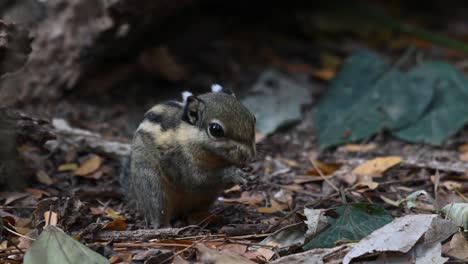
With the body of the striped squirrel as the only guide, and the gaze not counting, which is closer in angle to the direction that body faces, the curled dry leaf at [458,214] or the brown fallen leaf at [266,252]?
the curled dry leaf

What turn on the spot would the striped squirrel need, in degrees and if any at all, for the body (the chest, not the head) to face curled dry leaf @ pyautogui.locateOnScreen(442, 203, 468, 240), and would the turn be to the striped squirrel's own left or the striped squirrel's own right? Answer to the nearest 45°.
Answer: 0° — it already faces it

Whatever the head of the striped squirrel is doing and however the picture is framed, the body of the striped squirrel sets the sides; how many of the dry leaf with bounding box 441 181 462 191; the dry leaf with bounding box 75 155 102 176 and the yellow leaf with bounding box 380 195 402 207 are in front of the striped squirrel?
2

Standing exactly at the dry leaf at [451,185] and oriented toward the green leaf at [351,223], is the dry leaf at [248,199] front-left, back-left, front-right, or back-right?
front-right

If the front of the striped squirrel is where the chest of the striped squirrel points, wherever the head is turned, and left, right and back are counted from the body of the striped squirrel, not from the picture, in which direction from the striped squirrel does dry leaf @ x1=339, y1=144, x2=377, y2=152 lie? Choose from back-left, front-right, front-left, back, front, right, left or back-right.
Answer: front-left

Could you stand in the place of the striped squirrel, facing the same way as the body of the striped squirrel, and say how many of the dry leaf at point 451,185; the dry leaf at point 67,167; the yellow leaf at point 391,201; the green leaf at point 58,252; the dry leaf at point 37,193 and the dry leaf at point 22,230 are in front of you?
2

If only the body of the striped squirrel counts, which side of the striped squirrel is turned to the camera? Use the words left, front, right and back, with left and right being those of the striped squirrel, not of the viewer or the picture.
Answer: right

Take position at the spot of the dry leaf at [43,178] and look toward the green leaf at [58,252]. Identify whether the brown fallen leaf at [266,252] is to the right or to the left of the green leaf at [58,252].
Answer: left

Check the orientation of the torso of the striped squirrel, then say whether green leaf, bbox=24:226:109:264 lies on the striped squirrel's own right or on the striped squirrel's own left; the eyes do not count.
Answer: on the striped squirrel's own right

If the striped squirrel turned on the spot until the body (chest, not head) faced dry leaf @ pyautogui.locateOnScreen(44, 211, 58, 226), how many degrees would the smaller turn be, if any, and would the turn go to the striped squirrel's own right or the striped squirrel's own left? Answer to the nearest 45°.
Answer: approximately 180°

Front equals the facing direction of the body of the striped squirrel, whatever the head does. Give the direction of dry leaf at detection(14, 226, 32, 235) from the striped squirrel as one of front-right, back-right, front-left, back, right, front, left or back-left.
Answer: back

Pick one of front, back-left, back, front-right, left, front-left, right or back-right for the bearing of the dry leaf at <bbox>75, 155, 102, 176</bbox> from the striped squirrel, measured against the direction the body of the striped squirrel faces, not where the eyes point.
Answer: back-left

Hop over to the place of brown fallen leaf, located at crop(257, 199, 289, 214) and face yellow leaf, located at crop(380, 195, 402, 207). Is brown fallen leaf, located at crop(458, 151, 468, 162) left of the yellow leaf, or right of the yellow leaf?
left
